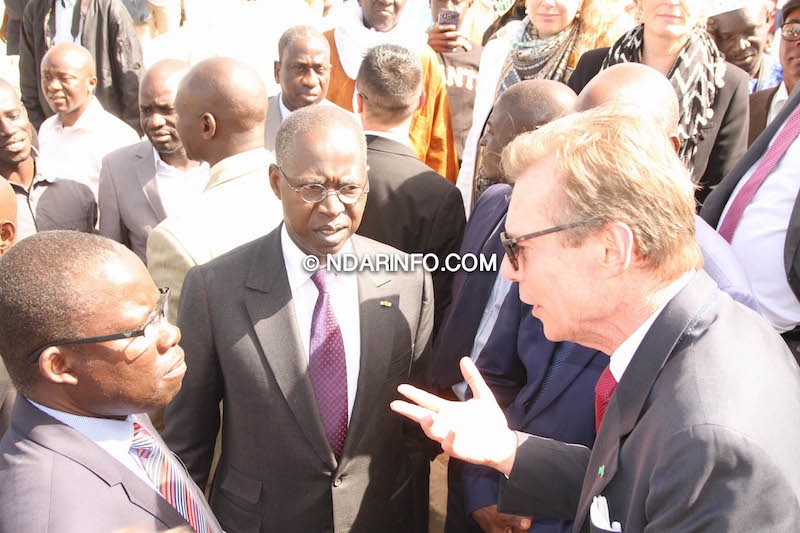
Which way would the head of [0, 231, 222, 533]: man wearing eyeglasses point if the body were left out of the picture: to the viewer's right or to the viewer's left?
to the viewer's right

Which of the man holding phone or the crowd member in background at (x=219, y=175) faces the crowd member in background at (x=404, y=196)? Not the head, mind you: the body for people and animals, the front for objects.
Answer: the man holding phone

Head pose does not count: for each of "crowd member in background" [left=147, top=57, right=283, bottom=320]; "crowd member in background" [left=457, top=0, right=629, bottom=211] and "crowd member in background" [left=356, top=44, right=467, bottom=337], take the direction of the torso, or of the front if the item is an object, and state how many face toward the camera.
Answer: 1

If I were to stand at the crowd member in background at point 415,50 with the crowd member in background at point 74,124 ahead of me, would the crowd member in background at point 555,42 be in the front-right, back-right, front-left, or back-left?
back-left

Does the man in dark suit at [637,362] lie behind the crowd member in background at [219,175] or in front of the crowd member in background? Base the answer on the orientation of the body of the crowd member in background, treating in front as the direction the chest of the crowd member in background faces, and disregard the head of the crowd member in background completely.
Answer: behind

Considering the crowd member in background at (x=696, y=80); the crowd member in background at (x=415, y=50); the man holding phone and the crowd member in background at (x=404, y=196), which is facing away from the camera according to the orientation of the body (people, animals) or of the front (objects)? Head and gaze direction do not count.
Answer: the crowd member in background at (x=404, y=196)

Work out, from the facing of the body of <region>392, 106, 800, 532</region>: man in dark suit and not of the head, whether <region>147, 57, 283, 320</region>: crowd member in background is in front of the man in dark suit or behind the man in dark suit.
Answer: in front

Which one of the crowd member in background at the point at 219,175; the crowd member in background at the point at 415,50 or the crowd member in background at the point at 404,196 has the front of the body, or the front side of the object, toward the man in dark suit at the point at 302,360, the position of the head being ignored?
the crowd member in background at the point at 415,50

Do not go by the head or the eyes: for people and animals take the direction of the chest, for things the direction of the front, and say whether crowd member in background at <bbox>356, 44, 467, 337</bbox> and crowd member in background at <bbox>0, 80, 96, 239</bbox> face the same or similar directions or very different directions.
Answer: very different directions
